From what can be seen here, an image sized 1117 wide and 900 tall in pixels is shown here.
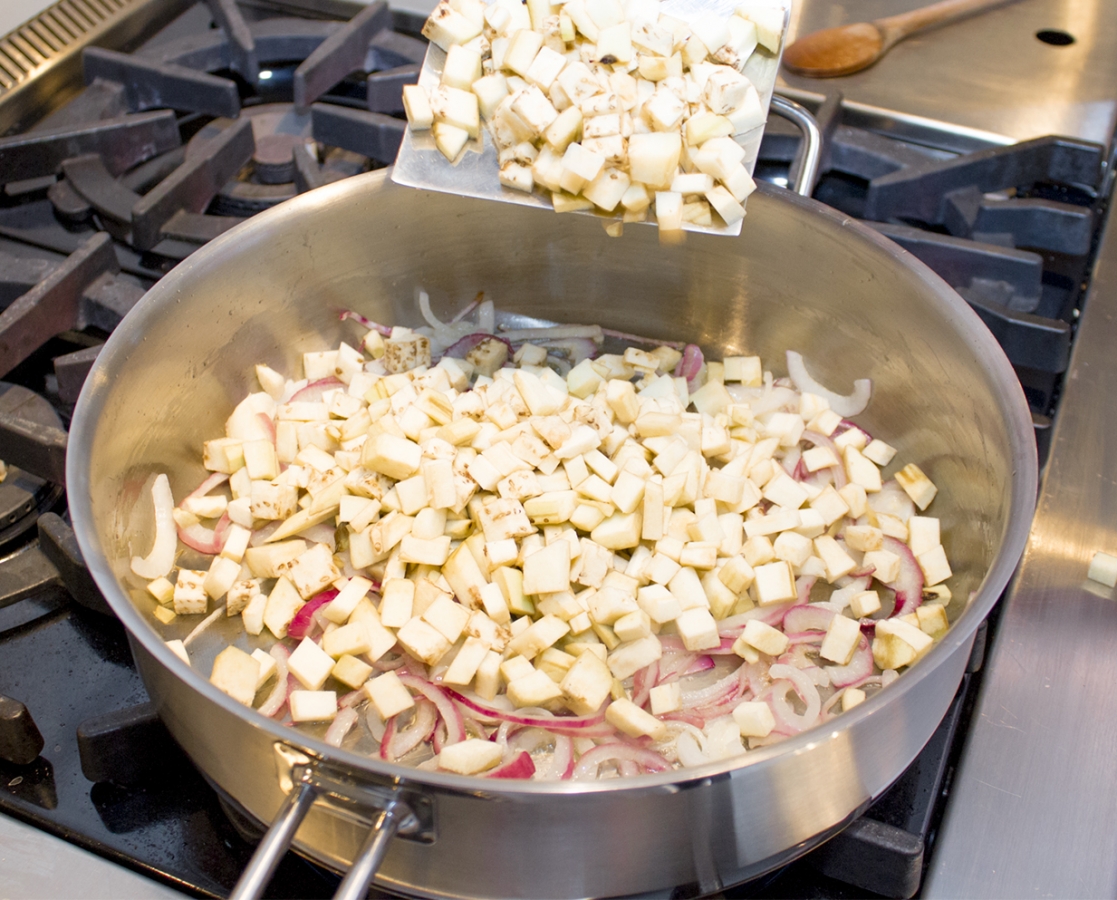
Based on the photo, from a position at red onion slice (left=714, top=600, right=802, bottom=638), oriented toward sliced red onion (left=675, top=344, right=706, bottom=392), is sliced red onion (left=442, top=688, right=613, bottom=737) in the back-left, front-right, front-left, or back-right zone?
back-left

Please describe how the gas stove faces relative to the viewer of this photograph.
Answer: facing the viewer and to the right of the viewer
